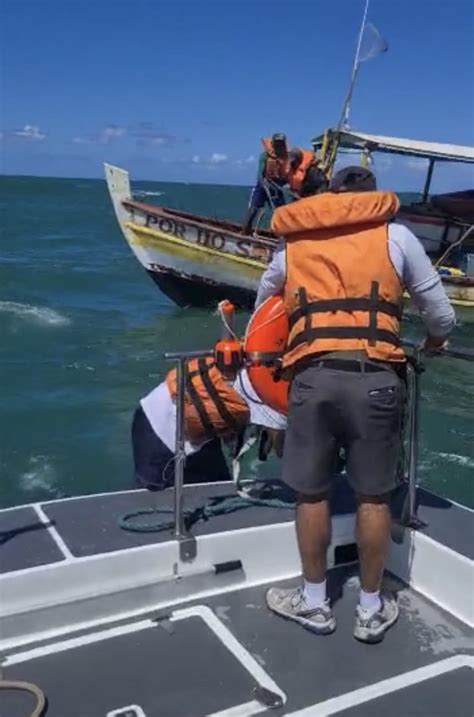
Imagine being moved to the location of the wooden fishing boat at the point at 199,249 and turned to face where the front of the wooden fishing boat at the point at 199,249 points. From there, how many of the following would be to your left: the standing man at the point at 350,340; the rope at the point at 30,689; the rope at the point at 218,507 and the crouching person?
4

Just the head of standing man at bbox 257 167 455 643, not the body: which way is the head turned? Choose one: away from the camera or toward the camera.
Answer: away from the camera

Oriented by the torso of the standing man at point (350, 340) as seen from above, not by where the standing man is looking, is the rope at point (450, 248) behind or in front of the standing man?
in front

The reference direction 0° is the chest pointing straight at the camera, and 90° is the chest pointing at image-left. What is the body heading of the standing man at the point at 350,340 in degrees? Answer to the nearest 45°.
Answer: approximately 180°

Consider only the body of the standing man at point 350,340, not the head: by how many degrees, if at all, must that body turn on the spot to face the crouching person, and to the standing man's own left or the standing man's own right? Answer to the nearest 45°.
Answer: approximately 45° to the standing man's own left

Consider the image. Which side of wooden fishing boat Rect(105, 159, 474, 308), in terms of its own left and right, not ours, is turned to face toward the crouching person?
left

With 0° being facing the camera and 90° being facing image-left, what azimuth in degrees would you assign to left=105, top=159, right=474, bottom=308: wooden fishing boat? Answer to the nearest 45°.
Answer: approximately 90°

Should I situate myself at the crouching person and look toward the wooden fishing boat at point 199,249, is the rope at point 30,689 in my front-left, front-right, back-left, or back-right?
back-left

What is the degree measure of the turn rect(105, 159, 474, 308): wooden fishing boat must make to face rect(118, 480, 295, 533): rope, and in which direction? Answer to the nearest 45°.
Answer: approximately 90° to its left

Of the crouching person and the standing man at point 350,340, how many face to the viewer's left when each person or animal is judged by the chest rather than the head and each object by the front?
0

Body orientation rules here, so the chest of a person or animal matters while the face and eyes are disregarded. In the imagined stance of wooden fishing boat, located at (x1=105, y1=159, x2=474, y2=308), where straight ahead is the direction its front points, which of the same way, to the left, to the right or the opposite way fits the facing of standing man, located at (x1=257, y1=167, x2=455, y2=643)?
to the right
